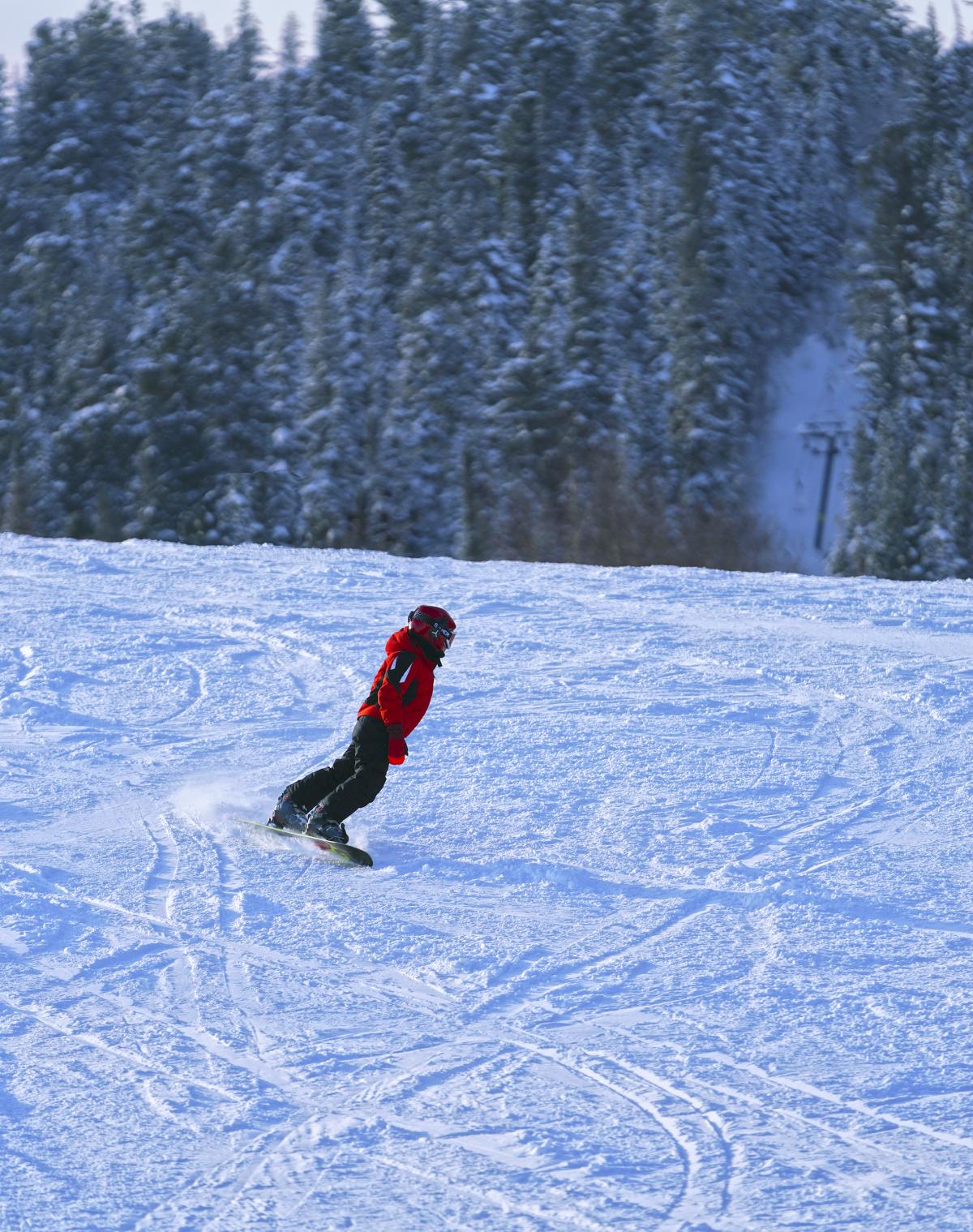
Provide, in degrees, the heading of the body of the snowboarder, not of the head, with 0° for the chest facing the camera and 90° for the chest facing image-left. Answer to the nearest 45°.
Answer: approximately 270°

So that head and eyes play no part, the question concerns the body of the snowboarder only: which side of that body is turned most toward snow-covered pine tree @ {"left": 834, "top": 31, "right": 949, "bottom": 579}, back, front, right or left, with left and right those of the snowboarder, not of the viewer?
left

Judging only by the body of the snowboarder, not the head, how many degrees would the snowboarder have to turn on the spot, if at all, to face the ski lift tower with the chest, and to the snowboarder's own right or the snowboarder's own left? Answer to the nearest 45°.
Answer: approximately 90° to the snowboarder's own left
